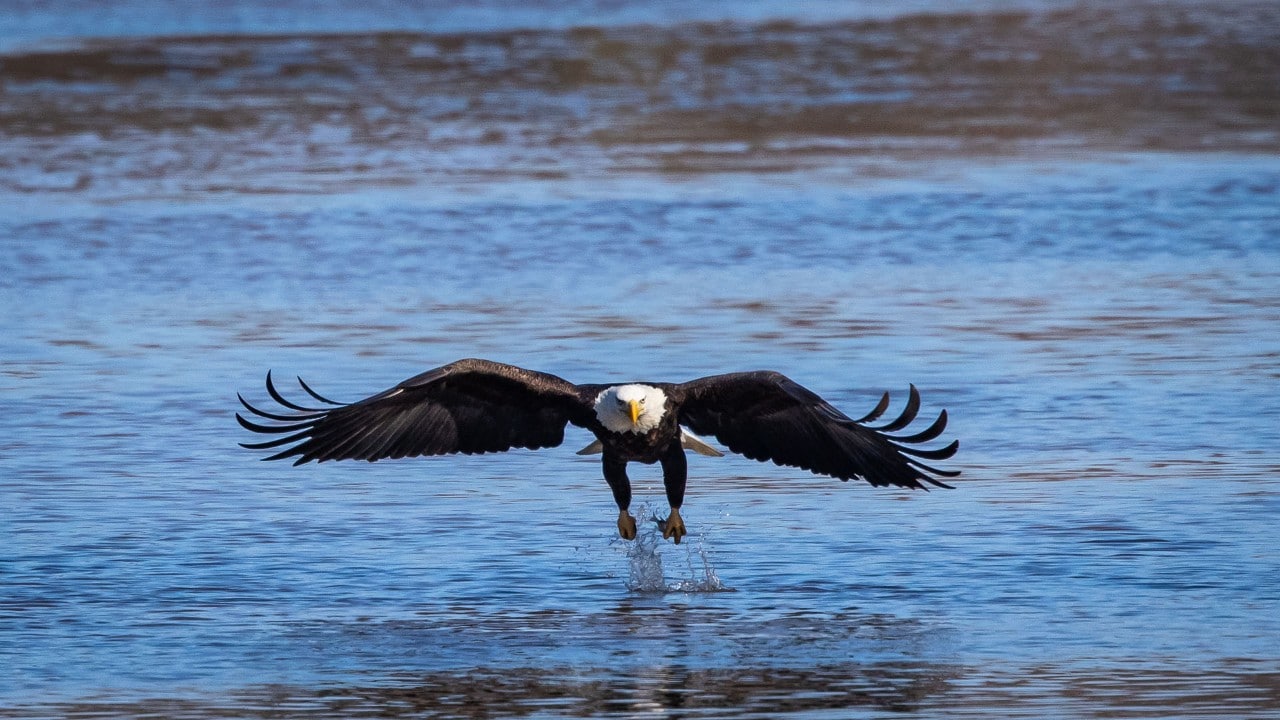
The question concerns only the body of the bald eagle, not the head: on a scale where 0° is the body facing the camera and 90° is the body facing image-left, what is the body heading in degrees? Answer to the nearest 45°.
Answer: approximately 0°
